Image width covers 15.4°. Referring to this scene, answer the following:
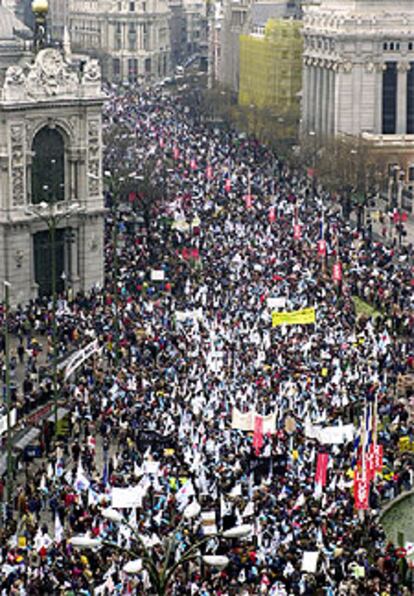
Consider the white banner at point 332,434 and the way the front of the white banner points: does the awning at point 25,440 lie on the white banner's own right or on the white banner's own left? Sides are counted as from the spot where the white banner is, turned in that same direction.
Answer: on the white banner's own right

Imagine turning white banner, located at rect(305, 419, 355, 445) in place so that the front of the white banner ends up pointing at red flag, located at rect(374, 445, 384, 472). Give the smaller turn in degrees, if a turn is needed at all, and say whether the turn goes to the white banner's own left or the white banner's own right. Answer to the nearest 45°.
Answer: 0° — it already faces it

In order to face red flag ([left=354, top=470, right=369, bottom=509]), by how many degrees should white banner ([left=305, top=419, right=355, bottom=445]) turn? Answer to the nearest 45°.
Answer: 0° — it already faces it

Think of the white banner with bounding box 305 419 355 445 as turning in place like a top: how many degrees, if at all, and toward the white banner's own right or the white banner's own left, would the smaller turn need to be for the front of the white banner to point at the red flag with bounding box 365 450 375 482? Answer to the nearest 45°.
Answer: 0° — it already faces it

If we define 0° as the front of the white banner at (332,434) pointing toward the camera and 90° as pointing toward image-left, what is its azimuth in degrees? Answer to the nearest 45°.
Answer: approximately 0°

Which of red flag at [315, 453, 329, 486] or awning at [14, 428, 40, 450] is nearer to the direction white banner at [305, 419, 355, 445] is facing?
the red flag
